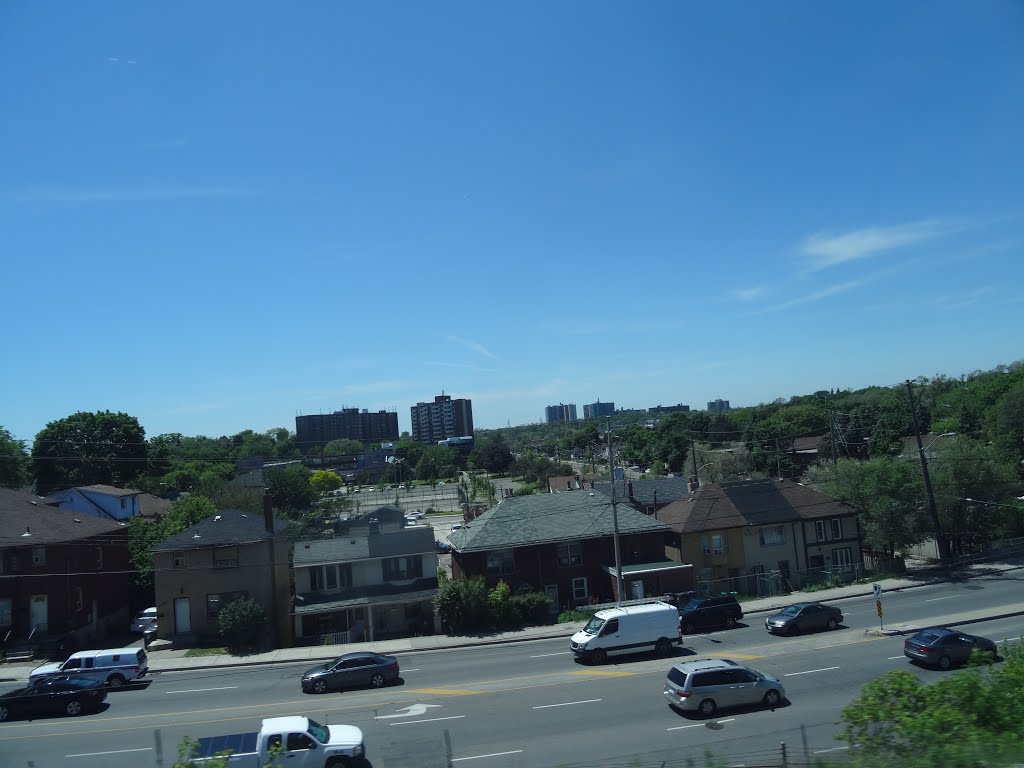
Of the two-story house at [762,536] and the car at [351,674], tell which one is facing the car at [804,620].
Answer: the two-story house

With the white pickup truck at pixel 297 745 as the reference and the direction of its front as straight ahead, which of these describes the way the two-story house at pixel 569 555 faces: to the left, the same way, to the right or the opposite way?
to the right

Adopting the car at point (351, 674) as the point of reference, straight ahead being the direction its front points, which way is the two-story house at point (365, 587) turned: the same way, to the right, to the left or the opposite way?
to the left

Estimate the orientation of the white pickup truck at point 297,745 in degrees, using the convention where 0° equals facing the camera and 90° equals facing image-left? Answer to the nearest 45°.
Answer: approximately 270°

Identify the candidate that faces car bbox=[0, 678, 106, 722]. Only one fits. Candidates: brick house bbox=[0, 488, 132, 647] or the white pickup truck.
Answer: the brick house

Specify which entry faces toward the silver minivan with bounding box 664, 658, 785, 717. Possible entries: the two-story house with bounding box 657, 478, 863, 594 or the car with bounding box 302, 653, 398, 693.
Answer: the two-story house

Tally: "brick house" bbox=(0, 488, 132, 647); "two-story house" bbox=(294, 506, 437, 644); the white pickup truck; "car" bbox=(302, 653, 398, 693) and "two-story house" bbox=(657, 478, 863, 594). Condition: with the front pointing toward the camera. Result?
3

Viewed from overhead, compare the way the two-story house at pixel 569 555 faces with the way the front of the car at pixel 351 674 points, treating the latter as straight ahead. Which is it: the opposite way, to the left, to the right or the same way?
to the left

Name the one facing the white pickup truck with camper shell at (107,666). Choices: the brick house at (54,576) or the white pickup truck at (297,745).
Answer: the brick house

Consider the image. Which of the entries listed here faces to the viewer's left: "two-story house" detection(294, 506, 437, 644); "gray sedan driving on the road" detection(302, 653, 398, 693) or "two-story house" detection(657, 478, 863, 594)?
the gray sedan driving on the road

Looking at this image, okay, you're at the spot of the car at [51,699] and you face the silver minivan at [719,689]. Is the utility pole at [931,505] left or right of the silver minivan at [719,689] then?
left

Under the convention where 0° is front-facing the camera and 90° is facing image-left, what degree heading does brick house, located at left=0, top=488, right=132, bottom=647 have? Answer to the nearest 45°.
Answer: approximately 0°
